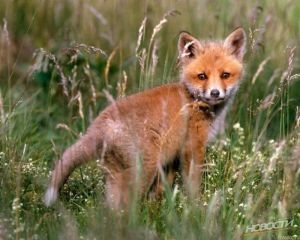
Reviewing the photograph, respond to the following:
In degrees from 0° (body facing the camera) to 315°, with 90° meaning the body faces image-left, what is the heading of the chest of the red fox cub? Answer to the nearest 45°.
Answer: approximately 270°
